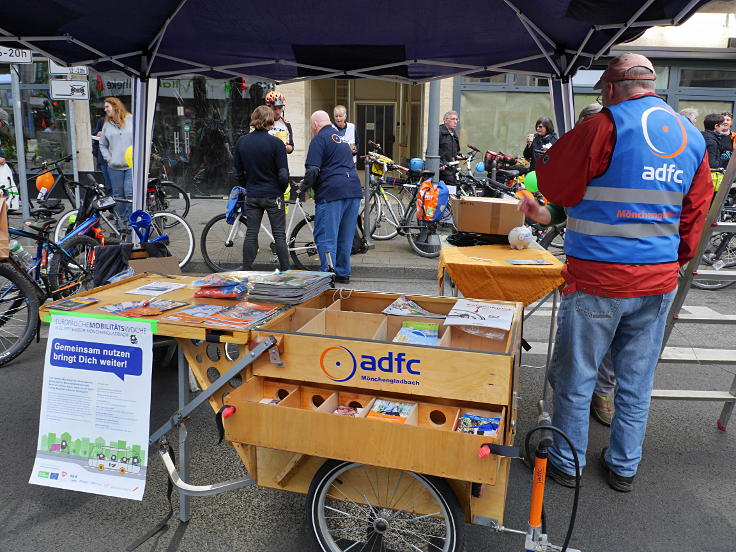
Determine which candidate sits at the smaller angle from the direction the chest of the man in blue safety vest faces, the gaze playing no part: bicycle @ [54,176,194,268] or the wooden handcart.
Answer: the bicycle

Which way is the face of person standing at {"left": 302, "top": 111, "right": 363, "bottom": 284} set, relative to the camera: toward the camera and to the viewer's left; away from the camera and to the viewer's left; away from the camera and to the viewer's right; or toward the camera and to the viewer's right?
away from the camera and to the viewer's left

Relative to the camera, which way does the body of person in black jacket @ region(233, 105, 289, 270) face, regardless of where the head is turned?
away from the camera

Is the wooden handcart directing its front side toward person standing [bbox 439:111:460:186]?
no

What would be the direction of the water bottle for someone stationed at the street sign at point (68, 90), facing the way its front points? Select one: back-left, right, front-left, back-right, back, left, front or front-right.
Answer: front

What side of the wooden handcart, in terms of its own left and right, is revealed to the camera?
left

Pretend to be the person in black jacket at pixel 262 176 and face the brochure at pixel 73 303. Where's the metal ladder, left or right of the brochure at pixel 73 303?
left

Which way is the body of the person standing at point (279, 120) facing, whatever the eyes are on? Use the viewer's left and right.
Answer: facing the viewer

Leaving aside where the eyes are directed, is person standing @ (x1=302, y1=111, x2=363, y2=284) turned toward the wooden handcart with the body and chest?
no

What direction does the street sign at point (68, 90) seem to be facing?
toward the camera

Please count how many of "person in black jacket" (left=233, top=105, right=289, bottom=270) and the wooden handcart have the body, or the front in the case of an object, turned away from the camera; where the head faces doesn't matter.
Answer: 1

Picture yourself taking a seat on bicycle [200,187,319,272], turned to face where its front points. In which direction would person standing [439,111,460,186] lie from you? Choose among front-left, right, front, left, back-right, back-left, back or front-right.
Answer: back-right

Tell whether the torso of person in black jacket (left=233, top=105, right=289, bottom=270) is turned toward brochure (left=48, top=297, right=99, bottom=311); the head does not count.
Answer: no

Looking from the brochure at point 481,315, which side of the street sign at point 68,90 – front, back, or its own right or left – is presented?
front

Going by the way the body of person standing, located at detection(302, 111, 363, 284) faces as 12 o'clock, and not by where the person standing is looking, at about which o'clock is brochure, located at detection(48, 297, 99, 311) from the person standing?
The brochure is roughly at 8 o'clock from the person standing.

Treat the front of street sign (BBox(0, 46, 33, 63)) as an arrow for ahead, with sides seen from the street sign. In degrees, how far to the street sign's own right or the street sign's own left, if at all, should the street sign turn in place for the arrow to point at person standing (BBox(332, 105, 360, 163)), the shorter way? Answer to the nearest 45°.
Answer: approximately 90° to the street sign's own left

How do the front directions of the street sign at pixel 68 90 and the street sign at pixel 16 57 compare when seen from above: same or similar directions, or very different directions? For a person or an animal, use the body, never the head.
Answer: same or similar directions

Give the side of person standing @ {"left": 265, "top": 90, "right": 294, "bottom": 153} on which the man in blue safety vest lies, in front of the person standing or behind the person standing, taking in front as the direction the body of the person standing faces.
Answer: in front

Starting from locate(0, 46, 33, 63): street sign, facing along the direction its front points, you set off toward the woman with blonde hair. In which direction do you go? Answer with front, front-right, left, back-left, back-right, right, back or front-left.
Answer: front-left

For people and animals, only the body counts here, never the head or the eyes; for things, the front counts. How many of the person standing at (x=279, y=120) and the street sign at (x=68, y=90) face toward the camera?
2

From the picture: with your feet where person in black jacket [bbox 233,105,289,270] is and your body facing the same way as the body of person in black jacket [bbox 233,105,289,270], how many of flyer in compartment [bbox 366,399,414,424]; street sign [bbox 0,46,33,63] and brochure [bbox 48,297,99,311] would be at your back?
2
